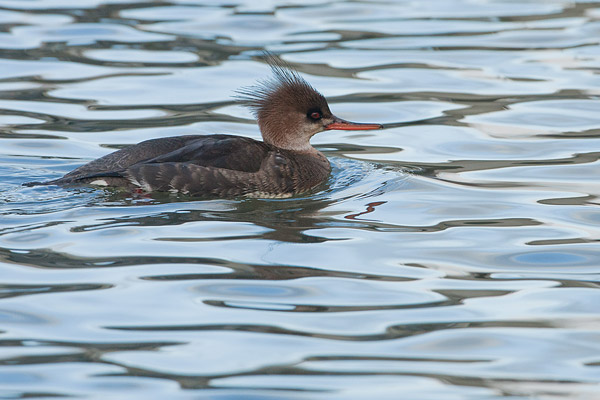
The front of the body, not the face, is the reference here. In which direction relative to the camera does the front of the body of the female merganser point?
to the viewer's right
